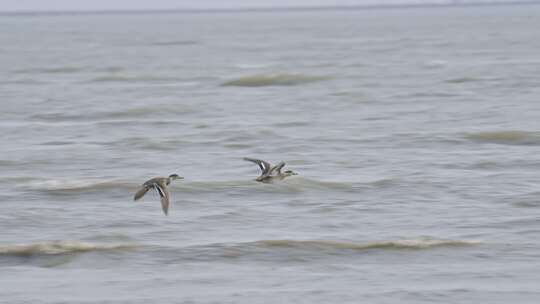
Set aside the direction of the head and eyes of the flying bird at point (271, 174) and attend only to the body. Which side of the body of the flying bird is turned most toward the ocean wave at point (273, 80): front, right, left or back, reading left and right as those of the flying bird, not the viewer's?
left

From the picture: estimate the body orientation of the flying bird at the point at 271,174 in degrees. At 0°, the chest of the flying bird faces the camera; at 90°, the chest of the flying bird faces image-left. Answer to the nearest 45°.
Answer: approximately 270°

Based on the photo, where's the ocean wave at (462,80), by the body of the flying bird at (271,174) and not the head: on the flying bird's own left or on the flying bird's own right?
on the flying bird's own left

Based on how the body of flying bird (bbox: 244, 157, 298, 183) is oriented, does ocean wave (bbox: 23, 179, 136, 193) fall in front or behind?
behind

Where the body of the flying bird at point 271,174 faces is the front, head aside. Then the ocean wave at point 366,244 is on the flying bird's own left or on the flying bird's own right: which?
on the flying bird's own right

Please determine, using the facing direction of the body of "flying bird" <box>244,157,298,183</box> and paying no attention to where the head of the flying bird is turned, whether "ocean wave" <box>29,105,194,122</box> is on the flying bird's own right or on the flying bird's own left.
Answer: on the flying bird's own left

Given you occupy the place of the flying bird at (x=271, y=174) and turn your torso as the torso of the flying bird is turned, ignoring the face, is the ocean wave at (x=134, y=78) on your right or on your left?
on your left

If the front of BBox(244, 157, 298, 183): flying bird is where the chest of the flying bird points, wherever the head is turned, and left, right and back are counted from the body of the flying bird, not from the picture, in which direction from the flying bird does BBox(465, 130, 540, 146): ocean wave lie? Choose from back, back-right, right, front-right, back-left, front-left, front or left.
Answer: front-left
